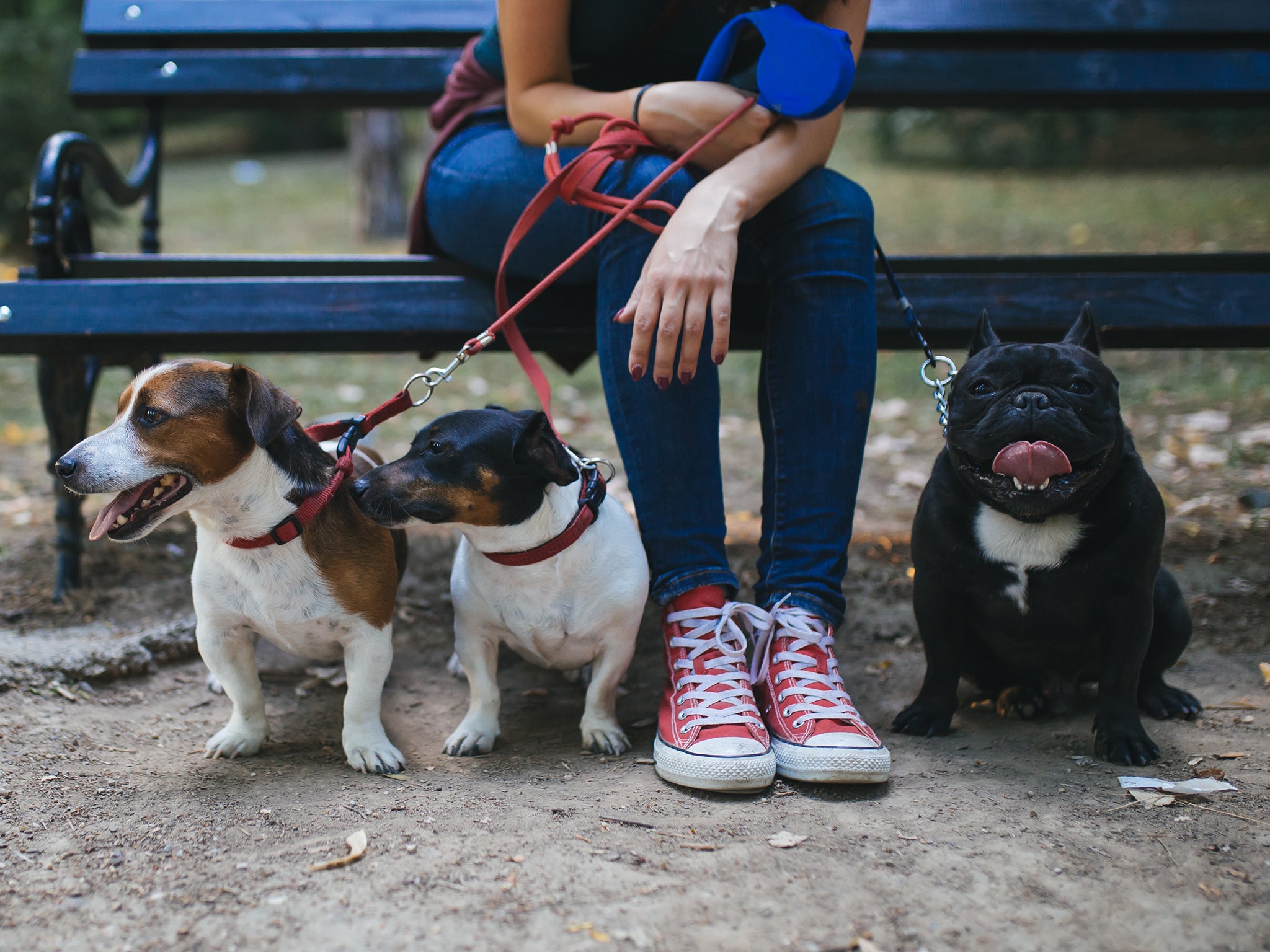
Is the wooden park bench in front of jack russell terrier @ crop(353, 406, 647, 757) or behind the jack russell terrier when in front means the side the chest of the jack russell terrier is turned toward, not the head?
behind

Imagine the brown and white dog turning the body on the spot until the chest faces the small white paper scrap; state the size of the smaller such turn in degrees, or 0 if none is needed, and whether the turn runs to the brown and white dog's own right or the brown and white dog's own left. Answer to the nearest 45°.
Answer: approximately 90° to the brown and white dog's own left

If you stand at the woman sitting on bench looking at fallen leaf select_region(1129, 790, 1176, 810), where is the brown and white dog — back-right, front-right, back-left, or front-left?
back-right

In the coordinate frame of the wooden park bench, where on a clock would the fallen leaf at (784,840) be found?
The fallen leaf is roughly at 11 o'clock from the wooden park bench.

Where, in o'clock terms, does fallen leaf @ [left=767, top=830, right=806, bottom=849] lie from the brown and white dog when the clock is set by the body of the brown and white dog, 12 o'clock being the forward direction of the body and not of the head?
The fallen leaf is roughly at 9 o'clock from the brown and white dog.

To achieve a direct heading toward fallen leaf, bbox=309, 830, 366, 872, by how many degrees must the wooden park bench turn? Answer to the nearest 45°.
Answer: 0° — it already faces it

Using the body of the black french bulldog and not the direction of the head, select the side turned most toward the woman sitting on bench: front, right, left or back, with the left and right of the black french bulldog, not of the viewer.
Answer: right

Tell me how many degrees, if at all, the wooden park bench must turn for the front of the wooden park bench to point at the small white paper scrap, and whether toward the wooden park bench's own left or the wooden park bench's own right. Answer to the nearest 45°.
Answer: approximately 45° to the wooden park bench's own left

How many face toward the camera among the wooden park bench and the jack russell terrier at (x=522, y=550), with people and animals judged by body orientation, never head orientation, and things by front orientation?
2
